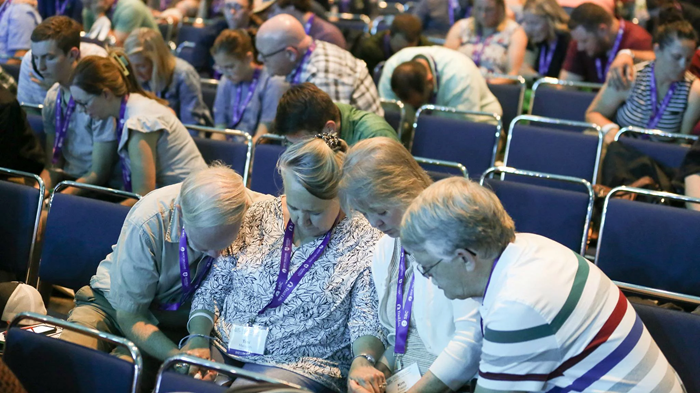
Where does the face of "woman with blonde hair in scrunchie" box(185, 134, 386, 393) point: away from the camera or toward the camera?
toward the camera

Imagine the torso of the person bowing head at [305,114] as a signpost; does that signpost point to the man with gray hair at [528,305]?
no

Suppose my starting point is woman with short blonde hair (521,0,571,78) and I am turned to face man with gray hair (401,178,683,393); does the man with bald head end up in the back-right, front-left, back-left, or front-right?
front-right

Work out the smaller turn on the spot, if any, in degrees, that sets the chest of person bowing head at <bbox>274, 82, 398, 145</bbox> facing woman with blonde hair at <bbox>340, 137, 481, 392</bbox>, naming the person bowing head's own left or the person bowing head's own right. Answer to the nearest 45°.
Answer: approximately 45° to the person bowing head's own left

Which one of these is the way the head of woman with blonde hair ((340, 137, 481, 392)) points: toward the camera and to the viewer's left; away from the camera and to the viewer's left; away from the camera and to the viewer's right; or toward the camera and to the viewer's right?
toward the camera and to the viewer's left

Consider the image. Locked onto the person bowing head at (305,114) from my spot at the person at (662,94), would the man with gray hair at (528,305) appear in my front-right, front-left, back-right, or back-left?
front-left

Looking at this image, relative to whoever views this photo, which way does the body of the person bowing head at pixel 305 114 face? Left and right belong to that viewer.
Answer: facing the viewer and to the left of the viewer

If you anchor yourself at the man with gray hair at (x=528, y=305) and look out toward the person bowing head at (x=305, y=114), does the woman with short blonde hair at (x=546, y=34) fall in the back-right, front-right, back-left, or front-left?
front-right

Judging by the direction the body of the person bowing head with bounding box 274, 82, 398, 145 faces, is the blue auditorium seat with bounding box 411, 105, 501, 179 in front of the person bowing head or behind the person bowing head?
behind
